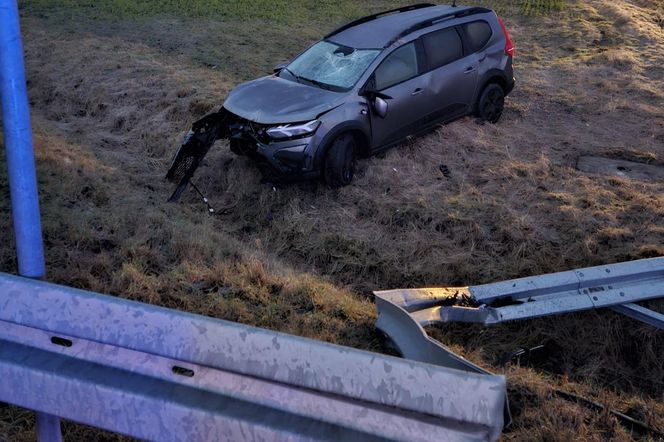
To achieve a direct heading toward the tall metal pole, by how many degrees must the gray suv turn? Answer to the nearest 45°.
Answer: approximately 45° to its left

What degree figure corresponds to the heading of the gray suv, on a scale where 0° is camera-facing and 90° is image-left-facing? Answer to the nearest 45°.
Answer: approximately 45°

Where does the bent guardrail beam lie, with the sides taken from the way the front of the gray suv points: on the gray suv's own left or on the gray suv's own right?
on the gray suv's own left

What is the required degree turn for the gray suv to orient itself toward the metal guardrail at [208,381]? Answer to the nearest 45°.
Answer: approximately 45° to its left
